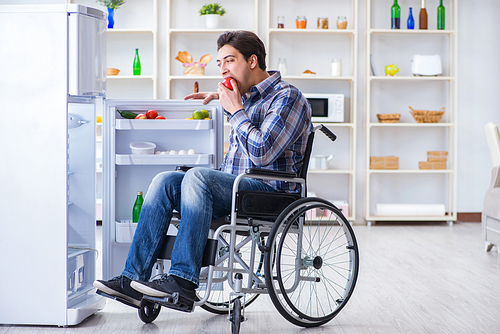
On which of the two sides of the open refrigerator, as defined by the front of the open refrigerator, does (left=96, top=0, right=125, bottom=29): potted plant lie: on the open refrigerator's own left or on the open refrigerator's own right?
on the open refrigerator's own left

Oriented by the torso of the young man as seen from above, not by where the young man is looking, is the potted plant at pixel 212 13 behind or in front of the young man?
behind

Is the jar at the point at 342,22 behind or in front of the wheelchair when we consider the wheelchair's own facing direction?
behind

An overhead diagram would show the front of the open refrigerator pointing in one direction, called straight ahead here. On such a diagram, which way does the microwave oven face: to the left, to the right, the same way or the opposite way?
to the right

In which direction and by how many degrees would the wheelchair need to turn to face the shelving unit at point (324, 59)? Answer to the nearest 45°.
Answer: approximately 135° to its right

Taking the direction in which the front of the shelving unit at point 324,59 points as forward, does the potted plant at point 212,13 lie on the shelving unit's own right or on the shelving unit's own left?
on the shelving unit's own right

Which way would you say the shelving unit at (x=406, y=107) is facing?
toward the camera

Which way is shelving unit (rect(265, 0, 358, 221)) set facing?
toward the camera

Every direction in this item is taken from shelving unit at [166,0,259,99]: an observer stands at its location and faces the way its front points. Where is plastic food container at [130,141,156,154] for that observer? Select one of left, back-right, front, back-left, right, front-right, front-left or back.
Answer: front
